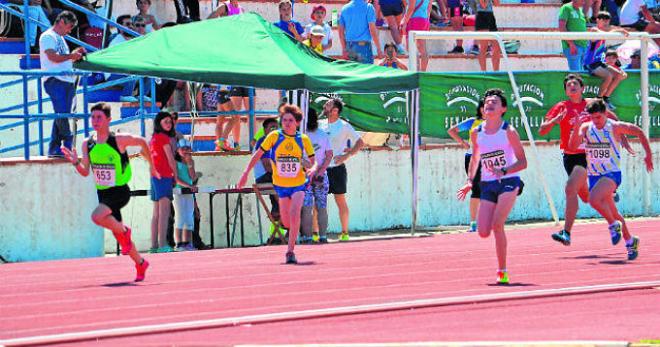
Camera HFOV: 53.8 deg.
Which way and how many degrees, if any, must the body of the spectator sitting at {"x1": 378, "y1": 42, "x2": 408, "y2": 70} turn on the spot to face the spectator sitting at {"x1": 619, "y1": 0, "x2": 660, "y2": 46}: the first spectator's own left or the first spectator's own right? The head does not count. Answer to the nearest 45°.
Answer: approximately 135° to the first spectator's own left

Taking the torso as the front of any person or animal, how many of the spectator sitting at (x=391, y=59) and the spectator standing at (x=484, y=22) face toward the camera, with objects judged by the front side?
2

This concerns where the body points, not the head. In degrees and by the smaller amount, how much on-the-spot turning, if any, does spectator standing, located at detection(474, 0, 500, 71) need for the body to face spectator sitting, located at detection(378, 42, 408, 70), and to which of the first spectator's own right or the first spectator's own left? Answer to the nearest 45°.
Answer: approximately 45° to the first spectator's own right

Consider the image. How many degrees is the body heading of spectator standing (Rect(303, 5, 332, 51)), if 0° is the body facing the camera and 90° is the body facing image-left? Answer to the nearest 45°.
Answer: approximately 0°
